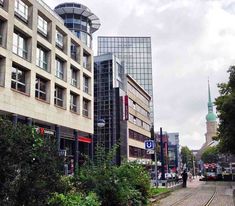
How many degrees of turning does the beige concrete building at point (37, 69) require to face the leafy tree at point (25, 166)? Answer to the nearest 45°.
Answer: approximately 45° to its right

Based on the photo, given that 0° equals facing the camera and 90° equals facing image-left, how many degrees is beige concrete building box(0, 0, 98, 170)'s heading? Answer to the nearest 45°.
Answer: approximately 315°

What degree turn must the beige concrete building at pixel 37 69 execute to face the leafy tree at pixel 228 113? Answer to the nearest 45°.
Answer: approximately 45° to its left

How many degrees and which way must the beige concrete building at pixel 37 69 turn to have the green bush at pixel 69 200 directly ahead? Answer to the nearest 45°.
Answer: approximately 45° to its right

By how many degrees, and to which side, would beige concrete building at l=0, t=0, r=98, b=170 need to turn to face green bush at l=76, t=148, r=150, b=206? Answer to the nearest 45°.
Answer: approximately 45° to its right
